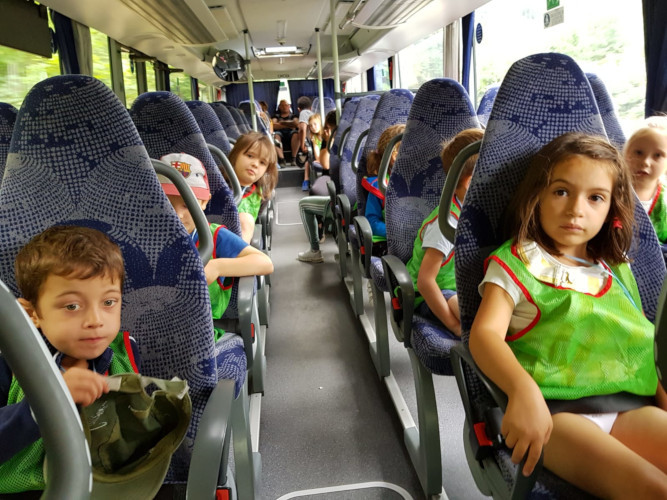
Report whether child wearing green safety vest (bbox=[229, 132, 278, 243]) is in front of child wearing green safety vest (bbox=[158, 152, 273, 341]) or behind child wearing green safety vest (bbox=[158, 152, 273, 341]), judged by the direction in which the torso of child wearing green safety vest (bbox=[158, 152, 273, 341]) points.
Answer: behind

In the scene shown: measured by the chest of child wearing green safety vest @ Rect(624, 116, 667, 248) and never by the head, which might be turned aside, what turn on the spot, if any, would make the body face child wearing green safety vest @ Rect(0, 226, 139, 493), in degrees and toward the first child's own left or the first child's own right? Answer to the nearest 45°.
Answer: approximately 45° to the first child's own right

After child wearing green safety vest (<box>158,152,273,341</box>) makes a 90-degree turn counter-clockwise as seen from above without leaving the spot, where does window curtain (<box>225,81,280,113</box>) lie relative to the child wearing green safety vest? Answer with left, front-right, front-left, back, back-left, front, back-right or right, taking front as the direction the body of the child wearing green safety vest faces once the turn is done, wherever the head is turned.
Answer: back-left

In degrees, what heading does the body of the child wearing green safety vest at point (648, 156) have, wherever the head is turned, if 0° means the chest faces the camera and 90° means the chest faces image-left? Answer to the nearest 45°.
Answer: approximately 0°

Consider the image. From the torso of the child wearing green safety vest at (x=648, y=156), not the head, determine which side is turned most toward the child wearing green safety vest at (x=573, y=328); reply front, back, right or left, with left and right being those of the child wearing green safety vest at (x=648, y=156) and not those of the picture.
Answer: front

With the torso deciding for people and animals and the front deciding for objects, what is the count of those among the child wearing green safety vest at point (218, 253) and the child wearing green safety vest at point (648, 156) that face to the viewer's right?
0

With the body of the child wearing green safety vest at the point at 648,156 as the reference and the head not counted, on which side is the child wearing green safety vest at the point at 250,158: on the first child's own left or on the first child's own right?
on the first child's own right

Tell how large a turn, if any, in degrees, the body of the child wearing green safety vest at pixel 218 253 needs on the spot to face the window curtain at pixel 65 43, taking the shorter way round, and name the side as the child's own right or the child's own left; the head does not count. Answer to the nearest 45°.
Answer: approximately 135° to the child's own right
